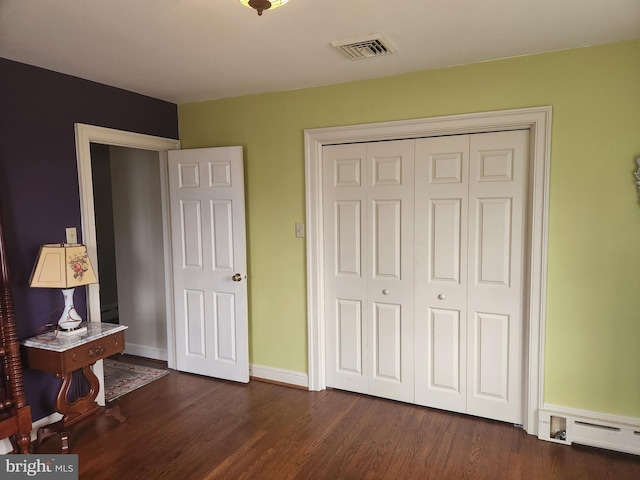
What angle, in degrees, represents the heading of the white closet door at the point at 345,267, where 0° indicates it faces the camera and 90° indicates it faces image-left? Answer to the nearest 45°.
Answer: approximately 45°

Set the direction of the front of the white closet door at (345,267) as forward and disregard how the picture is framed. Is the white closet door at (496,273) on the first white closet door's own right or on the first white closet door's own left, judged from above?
on the first white closet door's own left

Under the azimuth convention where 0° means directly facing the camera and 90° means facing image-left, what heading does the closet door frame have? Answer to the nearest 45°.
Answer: approximately 45°

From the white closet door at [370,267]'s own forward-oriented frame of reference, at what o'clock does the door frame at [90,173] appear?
The door frame is roughly at 1 o'clock from the white closet door.

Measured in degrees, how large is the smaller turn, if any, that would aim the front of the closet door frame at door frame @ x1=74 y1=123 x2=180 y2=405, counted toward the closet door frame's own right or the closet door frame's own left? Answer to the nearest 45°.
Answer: approximately 45° to the closet door frame's own right

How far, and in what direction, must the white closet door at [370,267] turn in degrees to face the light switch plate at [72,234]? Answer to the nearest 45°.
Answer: approximately 45° to its right

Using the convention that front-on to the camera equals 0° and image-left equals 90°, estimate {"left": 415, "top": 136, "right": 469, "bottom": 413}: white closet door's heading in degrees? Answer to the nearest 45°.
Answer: approximately 0°
